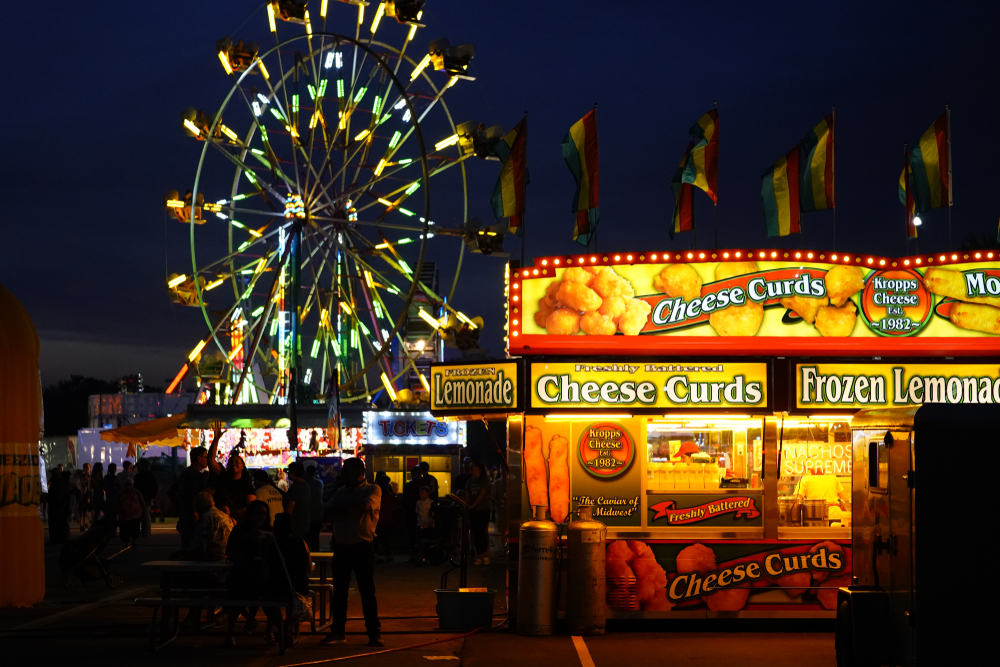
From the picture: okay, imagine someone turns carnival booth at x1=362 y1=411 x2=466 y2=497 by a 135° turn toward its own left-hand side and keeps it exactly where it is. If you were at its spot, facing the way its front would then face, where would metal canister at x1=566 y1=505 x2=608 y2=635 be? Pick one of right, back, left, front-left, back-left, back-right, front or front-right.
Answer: back-right

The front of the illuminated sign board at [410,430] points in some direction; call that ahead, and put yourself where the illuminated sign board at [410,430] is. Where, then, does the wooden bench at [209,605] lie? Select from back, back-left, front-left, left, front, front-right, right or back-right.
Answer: front

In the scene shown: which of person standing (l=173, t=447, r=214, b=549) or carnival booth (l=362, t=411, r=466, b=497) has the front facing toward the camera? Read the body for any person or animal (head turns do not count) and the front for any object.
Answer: the carnival booth

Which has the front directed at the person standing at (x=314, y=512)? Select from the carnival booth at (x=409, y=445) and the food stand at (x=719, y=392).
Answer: the carnival booth

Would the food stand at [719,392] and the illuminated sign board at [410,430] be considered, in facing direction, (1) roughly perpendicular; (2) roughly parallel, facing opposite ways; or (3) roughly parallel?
roughly parallel

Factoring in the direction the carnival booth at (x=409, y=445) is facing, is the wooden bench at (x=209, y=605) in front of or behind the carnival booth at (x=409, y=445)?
in front

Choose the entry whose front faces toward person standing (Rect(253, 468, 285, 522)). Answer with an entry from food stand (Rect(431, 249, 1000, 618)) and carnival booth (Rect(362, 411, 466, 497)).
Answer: the carnival booth

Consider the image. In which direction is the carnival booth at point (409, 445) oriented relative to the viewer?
toward the camera

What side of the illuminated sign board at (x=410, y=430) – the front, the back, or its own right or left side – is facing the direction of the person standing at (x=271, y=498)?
front

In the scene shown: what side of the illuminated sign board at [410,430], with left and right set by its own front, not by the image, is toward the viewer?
front
